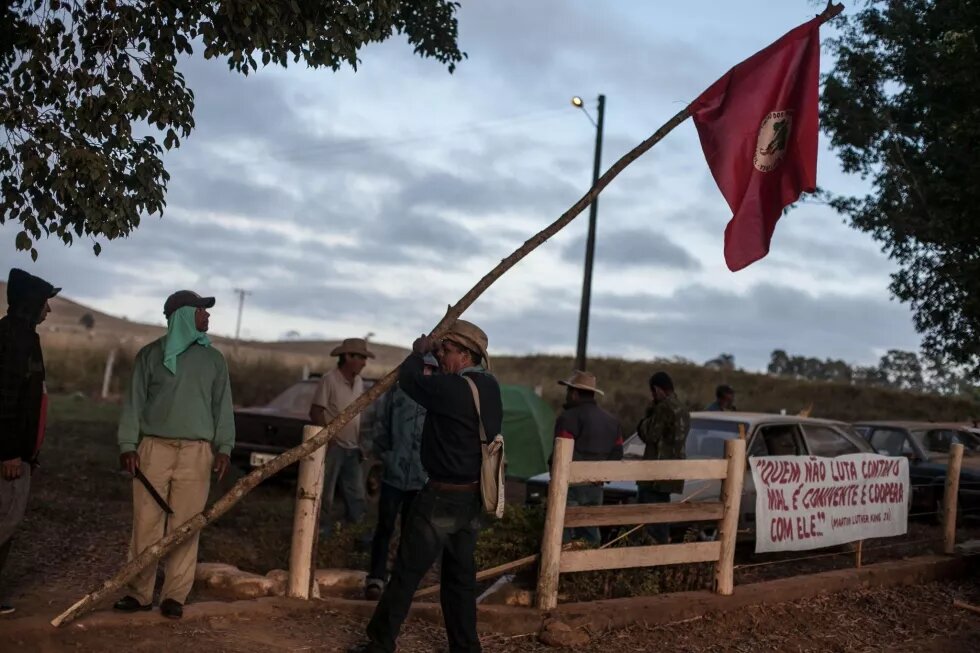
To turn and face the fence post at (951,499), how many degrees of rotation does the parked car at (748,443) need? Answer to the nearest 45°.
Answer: approximately 135° to its left

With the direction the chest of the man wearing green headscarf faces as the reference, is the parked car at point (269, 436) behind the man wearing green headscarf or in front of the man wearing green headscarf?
behind

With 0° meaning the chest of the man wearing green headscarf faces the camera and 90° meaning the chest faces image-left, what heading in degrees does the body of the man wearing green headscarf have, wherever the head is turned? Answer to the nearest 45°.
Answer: approximately 0°

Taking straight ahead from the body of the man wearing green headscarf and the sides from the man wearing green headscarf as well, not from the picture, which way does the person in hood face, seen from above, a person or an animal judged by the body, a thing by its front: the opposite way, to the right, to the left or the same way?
to the left

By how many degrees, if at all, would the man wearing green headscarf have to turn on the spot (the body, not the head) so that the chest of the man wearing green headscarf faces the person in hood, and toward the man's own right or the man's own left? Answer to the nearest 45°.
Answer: approximately 90° to the man's own right

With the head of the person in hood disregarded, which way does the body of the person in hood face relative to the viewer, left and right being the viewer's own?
facing to the right of the viewer

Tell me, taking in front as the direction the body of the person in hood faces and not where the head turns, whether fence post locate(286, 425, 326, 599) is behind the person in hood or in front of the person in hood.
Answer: in front

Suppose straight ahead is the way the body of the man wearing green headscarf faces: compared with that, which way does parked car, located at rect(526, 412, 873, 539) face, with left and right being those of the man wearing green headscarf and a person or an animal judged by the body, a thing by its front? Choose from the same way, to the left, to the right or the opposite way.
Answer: to the right

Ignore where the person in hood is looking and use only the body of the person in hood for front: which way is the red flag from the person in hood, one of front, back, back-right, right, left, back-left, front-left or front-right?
front

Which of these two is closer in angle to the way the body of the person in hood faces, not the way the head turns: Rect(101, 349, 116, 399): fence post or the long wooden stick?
the long wooden stick
